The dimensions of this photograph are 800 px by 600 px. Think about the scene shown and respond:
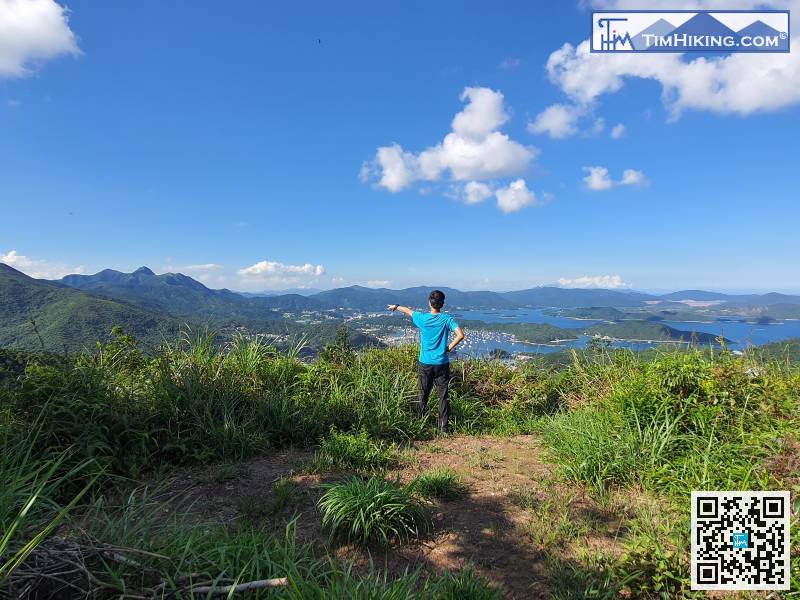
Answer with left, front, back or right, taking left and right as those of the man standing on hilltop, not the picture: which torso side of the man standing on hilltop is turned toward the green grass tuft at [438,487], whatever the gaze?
back

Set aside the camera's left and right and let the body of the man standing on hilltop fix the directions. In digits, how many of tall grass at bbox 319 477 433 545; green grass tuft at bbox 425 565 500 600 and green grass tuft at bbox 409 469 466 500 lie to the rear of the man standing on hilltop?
3

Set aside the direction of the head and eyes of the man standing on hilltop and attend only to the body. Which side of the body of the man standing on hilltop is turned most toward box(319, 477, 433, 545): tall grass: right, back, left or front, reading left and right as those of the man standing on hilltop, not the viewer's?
back

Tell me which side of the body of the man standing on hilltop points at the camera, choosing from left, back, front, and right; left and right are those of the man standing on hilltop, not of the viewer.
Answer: back

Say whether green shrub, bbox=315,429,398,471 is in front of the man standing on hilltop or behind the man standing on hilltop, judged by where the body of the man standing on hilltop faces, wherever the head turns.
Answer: behind

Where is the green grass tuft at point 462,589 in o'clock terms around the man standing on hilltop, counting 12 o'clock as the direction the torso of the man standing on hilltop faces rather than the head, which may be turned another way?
The green grass tuft is roughly at 6 o'clock from the man standing on hilltop.

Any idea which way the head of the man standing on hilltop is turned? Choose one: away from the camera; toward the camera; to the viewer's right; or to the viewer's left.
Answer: away from the camera
